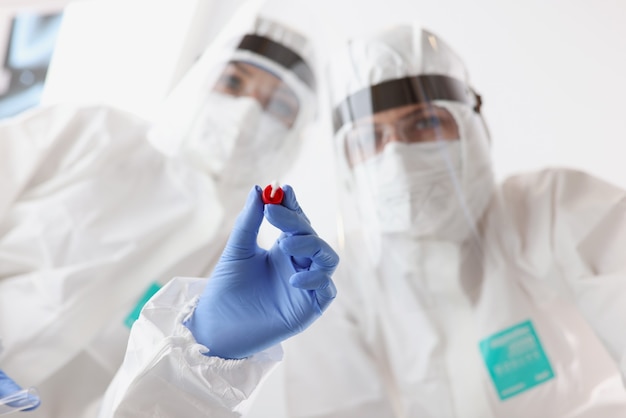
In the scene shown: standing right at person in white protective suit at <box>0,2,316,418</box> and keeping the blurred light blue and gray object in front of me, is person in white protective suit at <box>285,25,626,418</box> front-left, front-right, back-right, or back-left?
back-right

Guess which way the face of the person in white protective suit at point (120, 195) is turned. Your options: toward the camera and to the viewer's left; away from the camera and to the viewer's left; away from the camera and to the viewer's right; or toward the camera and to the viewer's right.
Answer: toward the camera and to the viewer's right

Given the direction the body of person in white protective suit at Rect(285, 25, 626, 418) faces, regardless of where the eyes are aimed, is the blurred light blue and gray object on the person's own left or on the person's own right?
on the person's own right

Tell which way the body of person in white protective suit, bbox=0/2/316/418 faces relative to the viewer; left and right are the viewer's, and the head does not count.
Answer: facing the viewer and to the right of the viewer

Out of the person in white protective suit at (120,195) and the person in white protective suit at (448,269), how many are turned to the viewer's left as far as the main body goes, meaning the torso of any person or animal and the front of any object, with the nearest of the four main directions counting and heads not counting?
0

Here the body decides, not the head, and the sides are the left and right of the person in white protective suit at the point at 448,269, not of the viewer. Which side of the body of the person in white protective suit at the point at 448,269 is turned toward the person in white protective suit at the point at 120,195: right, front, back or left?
right

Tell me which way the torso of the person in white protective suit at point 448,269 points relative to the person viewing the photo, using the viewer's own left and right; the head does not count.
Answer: facing the viewer

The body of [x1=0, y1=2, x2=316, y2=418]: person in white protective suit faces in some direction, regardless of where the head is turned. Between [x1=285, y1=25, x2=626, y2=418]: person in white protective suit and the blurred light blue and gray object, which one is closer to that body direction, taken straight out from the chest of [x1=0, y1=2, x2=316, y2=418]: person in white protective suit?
the person in white protective suit

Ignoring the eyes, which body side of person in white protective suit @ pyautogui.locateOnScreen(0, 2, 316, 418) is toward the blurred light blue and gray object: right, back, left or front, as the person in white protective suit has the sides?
back
